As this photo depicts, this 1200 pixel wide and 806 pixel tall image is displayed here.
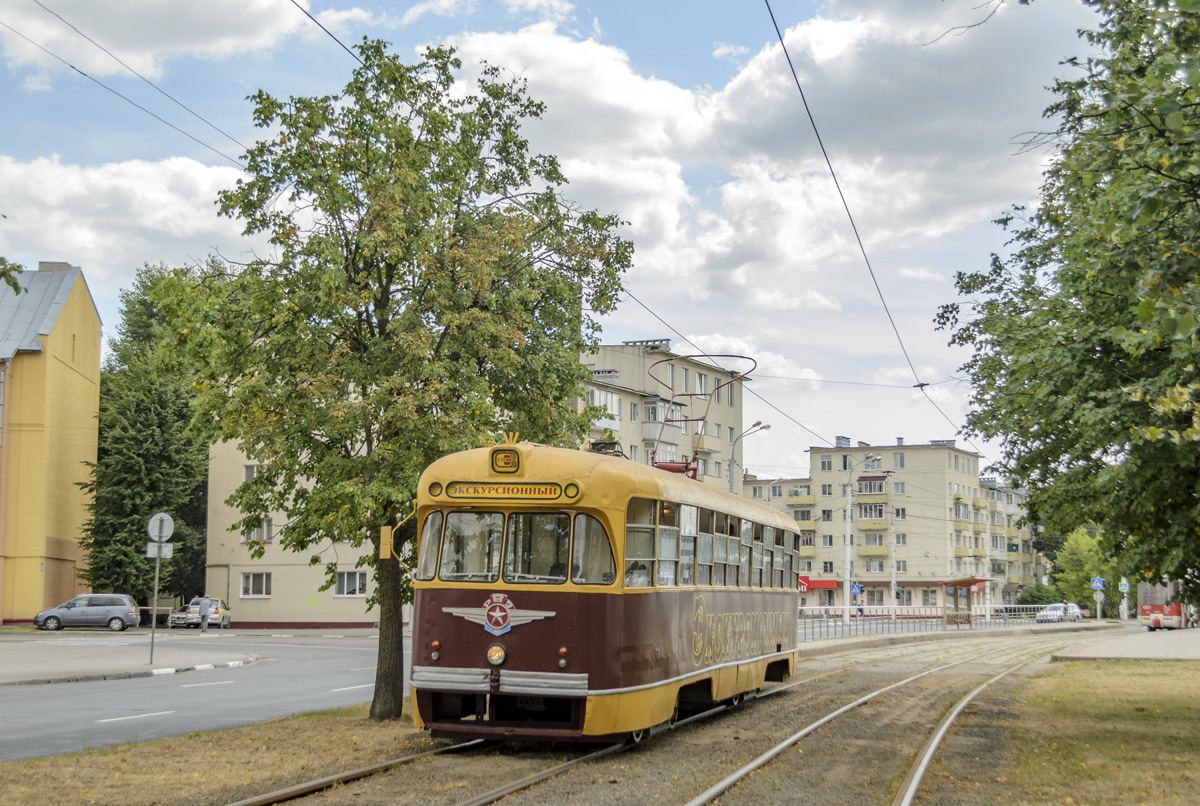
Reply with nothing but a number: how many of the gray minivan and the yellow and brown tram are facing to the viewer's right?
0

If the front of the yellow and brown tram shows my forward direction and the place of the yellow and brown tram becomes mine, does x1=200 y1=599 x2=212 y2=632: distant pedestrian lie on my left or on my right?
on my right

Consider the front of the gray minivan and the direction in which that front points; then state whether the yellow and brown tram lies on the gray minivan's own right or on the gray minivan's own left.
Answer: on the gray minivan's own left

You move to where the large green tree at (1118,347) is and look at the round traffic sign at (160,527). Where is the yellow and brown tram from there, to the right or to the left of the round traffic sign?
left

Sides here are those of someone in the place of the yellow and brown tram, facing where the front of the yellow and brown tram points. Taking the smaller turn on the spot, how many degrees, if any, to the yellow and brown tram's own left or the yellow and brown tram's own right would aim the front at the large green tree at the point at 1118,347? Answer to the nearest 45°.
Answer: approximately 135° to the yellow and brown tram's own left

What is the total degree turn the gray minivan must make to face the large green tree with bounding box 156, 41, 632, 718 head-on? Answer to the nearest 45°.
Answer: approximately 90° to its left

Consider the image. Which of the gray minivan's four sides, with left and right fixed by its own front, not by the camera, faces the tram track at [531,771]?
left

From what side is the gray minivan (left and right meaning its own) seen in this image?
left

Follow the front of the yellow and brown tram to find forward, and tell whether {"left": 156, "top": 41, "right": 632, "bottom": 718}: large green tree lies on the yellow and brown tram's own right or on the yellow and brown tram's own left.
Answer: on the yellow and brown tram's own right
